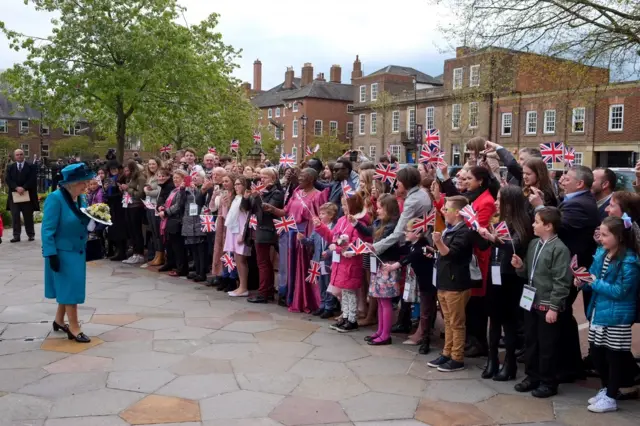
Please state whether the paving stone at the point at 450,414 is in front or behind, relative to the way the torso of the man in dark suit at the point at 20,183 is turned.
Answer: in front

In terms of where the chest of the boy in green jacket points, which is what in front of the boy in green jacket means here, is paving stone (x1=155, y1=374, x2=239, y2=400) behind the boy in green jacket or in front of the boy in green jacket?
in front

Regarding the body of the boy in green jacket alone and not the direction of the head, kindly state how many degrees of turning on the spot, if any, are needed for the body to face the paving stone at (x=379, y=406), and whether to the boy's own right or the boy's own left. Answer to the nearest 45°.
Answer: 0° — they already face it

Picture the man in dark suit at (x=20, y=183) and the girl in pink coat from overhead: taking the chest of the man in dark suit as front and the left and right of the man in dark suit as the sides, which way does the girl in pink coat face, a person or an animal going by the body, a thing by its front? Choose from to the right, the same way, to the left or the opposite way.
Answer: to the right

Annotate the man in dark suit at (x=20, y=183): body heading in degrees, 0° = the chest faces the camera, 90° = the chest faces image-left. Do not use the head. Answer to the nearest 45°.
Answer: approximately 0°

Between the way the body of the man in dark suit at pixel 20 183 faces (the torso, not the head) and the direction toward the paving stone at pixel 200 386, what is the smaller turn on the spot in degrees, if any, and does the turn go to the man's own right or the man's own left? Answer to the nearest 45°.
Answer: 0° — they already face it

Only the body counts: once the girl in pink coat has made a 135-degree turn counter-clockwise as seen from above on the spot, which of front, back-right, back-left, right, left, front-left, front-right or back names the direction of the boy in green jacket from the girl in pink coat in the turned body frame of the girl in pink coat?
front-right

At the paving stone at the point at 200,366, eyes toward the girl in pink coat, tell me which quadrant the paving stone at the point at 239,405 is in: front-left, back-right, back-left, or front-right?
back-right

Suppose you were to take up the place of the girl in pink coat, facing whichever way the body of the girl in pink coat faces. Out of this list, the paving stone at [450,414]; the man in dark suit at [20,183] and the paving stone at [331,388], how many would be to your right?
1

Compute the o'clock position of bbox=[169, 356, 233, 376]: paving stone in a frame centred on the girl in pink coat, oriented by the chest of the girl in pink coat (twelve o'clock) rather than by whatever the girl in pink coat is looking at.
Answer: The paving stone is roughly at 12 o'clock from the girl in pink coat.

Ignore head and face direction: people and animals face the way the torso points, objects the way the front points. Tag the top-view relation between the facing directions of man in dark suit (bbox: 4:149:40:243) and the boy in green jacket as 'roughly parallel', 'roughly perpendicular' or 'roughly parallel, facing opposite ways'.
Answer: roughly perpendicular
